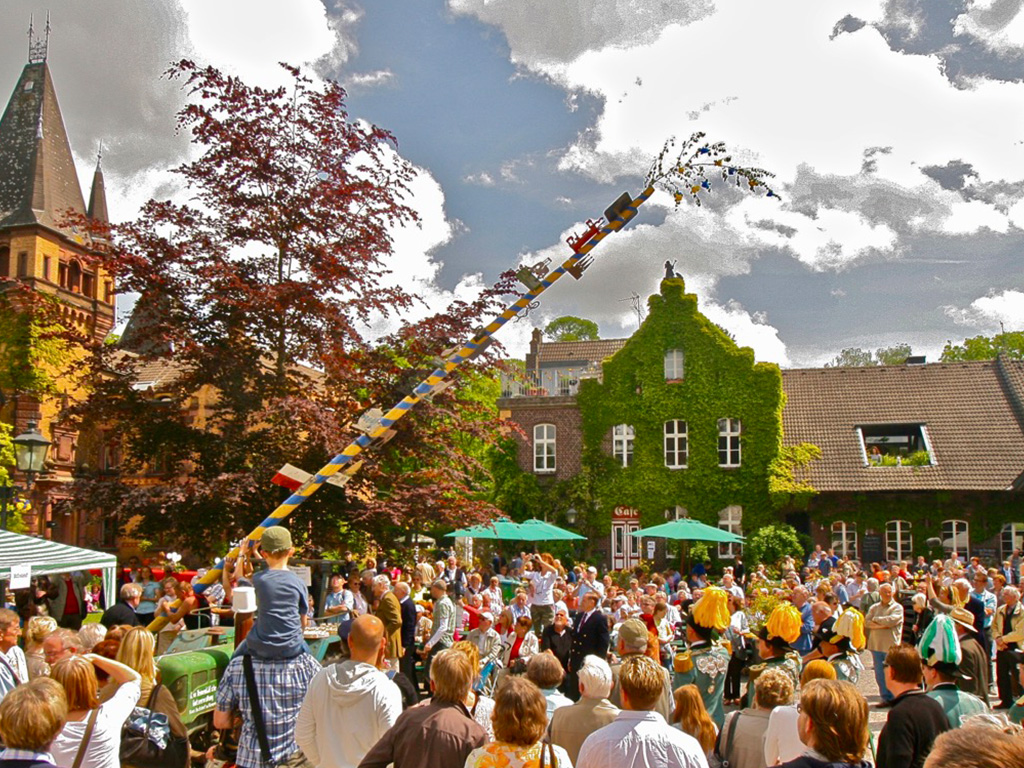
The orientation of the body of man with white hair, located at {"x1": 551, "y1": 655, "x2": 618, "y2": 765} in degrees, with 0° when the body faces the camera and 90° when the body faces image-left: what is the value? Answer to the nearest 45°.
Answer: approximately 180°

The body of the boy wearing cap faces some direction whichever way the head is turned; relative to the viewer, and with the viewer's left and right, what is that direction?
facing away from the viewer

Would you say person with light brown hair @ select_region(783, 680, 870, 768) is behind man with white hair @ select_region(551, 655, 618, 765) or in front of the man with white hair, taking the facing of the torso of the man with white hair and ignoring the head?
behind

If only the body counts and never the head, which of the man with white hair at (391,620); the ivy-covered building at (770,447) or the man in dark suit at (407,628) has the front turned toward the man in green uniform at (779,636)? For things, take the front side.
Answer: the ivy-covered building

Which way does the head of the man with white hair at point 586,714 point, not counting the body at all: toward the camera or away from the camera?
away from the camera

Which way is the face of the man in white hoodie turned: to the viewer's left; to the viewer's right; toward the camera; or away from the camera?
away from the camera

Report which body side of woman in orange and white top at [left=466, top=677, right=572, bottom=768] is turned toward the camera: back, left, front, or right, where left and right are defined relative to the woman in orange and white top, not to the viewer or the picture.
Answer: back
